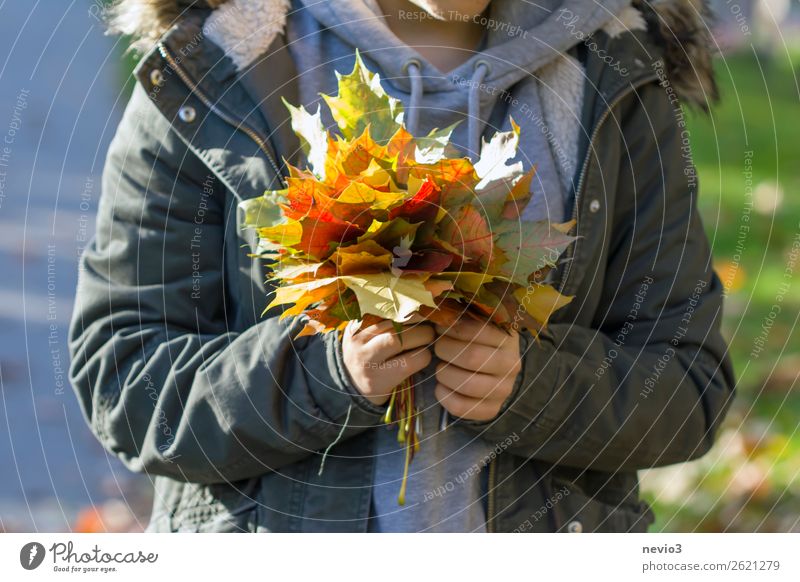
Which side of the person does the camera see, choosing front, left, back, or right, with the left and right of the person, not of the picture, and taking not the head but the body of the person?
front
